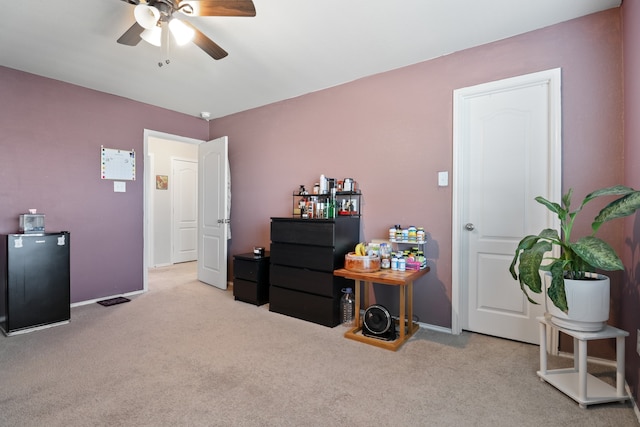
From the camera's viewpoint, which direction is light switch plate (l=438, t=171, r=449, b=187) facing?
toward the camera

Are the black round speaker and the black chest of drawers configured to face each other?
no

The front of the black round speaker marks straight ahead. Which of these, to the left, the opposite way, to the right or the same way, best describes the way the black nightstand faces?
the same way

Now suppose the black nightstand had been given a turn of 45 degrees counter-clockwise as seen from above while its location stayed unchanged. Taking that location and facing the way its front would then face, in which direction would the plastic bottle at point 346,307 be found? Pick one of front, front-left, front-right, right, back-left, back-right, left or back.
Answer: front-left

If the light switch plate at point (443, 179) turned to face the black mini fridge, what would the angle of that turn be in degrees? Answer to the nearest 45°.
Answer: approximately 90° to its right

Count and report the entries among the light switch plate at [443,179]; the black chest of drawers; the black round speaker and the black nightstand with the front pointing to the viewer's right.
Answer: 0

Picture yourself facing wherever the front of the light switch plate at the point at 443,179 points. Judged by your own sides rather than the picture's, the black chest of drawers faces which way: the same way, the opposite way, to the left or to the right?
the same way

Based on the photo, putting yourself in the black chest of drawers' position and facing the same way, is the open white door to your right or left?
on your right

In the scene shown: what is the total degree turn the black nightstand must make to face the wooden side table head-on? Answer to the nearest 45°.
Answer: approximately 90° to its left

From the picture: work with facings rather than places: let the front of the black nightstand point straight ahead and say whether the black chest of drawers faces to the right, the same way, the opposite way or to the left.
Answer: the same way

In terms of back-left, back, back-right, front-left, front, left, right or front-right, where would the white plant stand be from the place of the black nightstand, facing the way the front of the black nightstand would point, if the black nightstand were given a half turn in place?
right

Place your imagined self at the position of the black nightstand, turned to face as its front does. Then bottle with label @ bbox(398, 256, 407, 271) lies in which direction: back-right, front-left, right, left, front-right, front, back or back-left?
left

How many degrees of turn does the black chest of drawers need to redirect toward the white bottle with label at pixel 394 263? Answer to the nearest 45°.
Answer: approximately 90° to its left

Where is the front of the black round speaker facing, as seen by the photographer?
facing the viewer and to the left of the viewer

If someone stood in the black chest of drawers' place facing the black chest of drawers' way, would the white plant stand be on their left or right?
on their left

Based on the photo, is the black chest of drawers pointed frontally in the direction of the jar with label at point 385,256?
no

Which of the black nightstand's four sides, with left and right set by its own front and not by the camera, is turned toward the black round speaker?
left

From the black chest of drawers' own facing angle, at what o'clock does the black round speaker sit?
The black round speaker is roughly at 9 o'clock from the black chest of drawers.

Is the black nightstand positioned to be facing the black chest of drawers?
no

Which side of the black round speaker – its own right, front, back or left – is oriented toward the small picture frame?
right

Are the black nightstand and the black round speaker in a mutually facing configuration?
no
